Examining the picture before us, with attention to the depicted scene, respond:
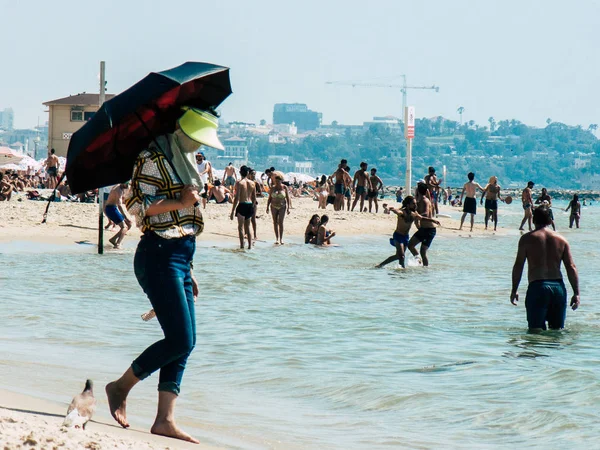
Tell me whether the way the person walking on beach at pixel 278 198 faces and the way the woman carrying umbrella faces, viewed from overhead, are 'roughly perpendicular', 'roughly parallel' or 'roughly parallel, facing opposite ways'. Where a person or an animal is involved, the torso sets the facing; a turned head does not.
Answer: roughly perpendicular

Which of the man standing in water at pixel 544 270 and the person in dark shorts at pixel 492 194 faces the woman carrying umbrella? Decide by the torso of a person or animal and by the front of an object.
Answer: the person in dark shorts

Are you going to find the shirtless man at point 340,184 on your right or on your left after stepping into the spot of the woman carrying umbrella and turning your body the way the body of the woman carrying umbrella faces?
on your left

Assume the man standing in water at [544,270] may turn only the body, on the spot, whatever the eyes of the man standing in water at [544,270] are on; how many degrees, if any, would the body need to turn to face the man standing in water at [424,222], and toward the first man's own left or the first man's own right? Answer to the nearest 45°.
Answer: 0° — they already face them

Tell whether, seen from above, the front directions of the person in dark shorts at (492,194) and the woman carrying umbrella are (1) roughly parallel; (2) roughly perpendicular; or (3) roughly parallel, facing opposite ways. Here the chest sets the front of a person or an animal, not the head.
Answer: roughly perpendicular

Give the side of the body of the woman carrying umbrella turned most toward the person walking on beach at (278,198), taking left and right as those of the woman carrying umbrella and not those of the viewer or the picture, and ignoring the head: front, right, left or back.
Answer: left

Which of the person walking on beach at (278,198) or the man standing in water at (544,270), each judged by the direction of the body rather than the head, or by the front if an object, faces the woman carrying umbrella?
the person walking on beach

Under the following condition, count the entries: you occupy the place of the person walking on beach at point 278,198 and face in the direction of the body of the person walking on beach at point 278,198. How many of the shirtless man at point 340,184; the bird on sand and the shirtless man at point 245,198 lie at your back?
1

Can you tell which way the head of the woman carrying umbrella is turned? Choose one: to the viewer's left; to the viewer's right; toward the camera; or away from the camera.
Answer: to the viewer's right

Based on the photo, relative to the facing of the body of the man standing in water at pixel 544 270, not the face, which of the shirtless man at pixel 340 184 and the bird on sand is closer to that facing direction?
the shirtless man

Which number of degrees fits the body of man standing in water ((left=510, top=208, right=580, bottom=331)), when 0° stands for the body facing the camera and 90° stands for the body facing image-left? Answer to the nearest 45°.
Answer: approximately 180°

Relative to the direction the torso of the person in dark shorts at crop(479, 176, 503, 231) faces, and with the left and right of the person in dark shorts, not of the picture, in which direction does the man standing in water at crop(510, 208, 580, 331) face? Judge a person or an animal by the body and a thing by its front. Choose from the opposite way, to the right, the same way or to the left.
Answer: the opposite way

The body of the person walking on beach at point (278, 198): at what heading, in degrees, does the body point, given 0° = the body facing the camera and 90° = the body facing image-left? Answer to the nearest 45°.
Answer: approximately 0°
